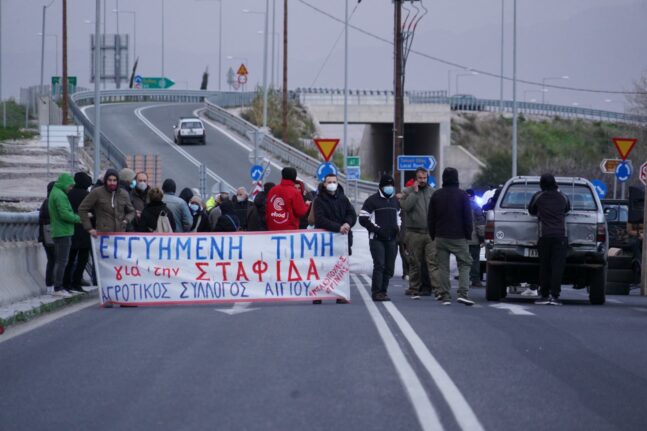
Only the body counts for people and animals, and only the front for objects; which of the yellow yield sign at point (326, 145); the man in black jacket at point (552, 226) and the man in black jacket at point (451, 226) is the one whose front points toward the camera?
the yellow yield sign

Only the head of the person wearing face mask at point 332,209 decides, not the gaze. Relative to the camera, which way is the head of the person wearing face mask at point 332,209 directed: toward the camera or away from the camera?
toward the camera

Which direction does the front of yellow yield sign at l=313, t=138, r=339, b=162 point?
toward the camera

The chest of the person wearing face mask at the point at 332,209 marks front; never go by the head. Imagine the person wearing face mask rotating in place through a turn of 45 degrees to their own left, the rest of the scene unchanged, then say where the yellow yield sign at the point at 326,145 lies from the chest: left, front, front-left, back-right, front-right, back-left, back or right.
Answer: back-left

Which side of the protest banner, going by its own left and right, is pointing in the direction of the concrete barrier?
right

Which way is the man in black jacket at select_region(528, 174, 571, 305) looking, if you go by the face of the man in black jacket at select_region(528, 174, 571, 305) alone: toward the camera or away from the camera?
away from the camera

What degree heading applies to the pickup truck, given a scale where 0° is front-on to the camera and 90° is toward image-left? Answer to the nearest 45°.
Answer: approximately 180°

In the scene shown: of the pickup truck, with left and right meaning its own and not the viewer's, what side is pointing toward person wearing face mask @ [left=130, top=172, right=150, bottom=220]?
left

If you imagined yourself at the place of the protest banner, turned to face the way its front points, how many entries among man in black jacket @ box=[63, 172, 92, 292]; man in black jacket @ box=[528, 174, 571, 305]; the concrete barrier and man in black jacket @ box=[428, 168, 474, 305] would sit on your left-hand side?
2

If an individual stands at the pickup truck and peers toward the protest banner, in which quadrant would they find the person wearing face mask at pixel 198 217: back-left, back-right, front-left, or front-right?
front-right

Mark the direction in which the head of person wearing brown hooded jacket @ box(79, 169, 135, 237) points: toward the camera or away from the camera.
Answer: toward the camera

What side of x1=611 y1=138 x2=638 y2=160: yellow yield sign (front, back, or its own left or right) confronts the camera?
front

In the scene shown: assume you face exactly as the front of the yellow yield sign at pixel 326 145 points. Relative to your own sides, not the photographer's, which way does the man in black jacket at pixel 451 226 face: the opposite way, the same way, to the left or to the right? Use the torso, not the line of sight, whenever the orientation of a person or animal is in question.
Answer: the opposite way

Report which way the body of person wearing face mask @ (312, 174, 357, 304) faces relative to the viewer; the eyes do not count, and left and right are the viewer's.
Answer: facing the viewer

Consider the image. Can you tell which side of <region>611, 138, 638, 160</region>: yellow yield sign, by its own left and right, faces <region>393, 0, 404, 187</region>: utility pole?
right

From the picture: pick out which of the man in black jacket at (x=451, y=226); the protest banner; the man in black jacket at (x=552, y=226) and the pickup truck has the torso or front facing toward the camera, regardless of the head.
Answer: the protest banner

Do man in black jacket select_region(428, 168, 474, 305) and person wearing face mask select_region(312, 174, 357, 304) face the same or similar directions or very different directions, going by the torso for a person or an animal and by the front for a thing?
very different directions

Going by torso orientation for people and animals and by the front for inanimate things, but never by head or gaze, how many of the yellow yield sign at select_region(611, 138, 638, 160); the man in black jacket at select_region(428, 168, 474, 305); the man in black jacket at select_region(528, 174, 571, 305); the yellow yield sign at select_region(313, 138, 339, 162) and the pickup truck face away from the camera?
3
